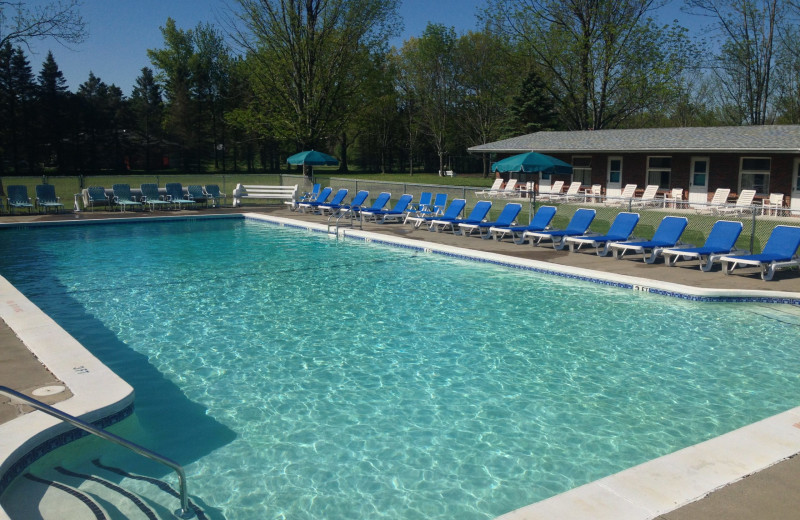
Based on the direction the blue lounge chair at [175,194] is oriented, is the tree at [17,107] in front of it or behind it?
behind

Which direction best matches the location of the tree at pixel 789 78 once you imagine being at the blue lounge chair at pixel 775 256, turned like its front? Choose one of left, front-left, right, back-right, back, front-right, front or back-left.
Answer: back-right

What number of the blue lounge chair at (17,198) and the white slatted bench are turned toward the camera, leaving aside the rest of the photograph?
2

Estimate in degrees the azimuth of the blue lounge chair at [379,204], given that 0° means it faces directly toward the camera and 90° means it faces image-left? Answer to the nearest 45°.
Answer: approximately 45°

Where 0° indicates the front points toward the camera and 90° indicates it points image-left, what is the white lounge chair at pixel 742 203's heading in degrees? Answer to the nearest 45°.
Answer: approximately 45°

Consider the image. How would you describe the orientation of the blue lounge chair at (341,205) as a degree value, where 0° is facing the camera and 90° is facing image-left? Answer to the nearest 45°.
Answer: approximately 45°

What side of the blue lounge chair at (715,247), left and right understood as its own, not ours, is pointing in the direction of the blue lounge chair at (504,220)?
right

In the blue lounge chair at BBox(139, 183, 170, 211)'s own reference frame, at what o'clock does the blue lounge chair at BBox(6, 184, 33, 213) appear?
the blue lounge chair at BBox(6, 184, 33, 213) is roughly at 4 o'clock from the blue lounge chair at BBox(139, 183, 170, 211).

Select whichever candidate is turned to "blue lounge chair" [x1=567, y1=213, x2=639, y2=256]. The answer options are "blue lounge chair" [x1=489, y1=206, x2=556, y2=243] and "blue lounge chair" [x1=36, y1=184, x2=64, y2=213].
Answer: "blue lounge chair" [x1=36, y1=184, x2=64, y2=213]

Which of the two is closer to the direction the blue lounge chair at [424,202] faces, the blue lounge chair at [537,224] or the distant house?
the blue lounge chair
